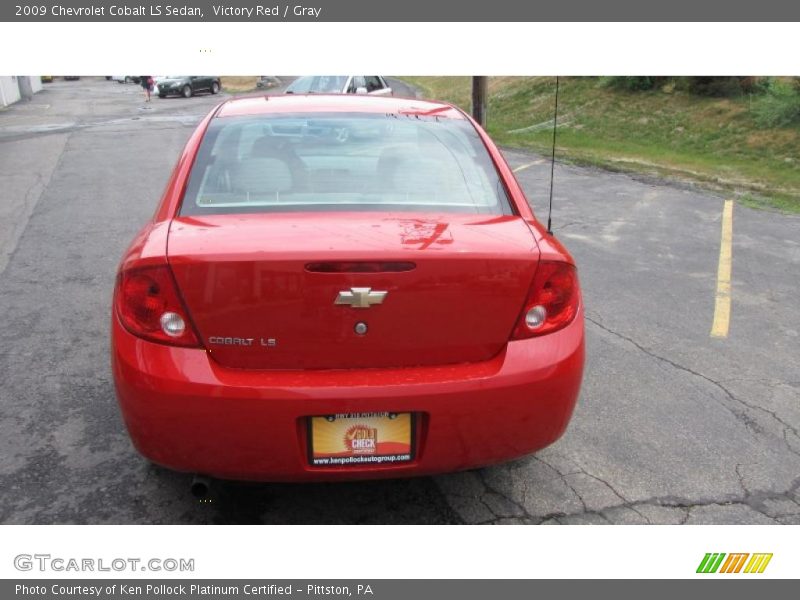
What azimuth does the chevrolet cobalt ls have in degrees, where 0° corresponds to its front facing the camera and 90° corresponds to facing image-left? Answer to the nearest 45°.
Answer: approximately 180°

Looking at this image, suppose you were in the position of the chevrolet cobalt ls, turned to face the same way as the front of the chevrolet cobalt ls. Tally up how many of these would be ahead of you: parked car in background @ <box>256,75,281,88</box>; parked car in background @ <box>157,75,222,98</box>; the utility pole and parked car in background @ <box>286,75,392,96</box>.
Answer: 4

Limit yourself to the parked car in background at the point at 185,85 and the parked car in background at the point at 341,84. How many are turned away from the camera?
0

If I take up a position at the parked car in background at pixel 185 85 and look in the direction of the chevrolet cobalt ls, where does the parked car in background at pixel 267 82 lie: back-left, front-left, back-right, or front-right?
back-left

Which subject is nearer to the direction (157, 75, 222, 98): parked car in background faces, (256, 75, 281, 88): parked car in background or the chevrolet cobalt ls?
the chevrolet cobalt ls

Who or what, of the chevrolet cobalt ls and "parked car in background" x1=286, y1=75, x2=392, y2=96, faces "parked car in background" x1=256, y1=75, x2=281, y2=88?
the chevrolet cobalt ls

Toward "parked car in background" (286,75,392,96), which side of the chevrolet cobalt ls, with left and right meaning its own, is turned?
front

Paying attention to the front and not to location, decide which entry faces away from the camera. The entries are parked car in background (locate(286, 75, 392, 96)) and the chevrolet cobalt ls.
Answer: the chevrolet cobalt ls

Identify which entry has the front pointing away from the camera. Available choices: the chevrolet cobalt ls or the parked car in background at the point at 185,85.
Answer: the chevrolet cobalt ls

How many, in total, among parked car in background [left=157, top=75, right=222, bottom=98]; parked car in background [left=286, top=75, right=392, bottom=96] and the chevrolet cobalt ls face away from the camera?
1

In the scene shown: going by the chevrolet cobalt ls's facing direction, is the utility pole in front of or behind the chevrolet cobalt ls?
in front

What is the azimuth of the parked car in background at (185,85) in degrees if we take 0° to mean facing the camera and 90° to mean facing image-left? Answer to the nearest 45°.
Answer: approximately 45°
